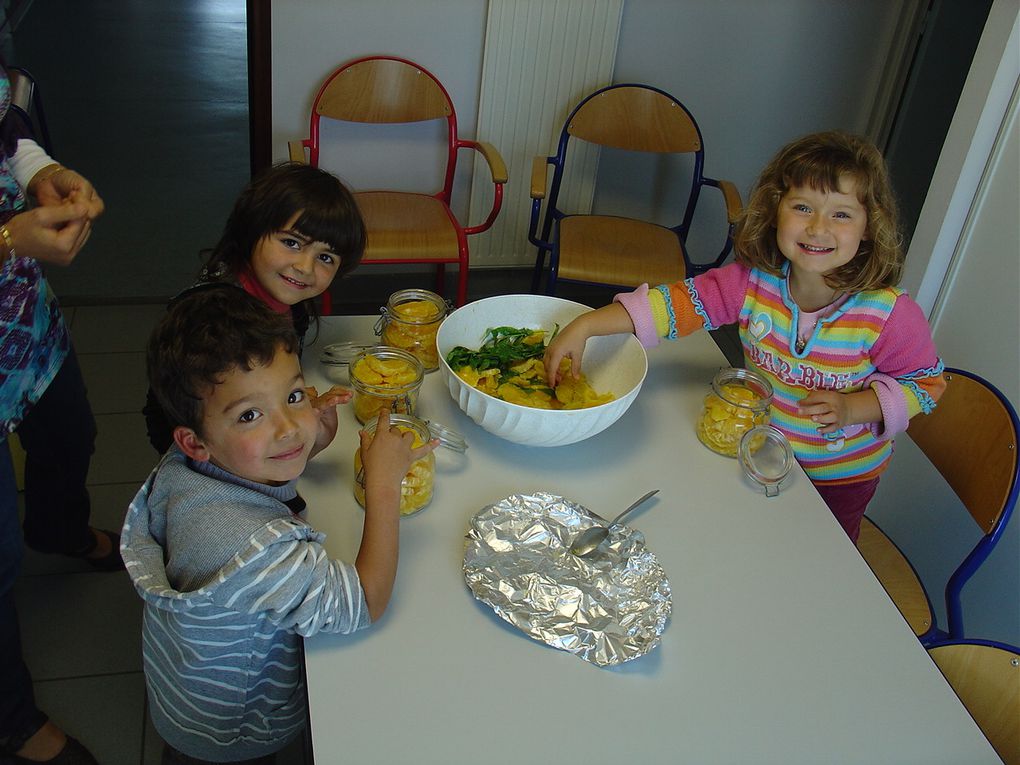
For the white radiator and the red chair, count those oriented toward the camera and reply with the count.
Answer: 2

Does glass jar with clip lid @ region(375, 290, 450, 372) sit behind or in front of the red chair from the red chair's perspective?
in front

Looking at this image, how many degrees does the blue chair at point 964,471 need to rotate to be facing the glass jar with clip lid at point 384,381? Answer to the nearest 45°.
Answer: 0° — it already faces it

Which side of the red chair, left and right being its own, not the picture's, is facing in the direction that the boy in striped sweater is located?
front

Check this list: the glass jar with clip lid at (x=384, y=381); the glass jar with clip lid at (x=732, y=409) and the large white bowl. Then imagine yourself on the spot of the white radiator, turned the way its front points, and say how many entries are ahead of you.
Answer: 3

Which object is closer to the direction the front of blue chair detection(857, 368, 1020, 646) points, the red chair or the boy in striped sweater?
the boy in striped sweater

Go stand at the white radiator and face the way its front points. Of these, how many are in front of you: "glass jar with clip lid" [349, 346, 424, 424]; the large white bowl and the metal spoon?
3

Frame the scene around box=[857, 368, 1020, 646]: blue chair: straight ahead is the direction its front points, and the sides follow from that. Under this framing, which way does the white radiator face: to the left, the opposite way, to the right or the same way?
to the left

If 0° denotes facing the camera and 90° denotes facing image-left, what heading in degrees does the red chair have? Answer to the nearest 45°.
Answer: approximately 0°

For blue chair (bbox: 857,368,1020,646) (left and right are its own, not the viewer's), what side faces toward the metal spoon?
front
